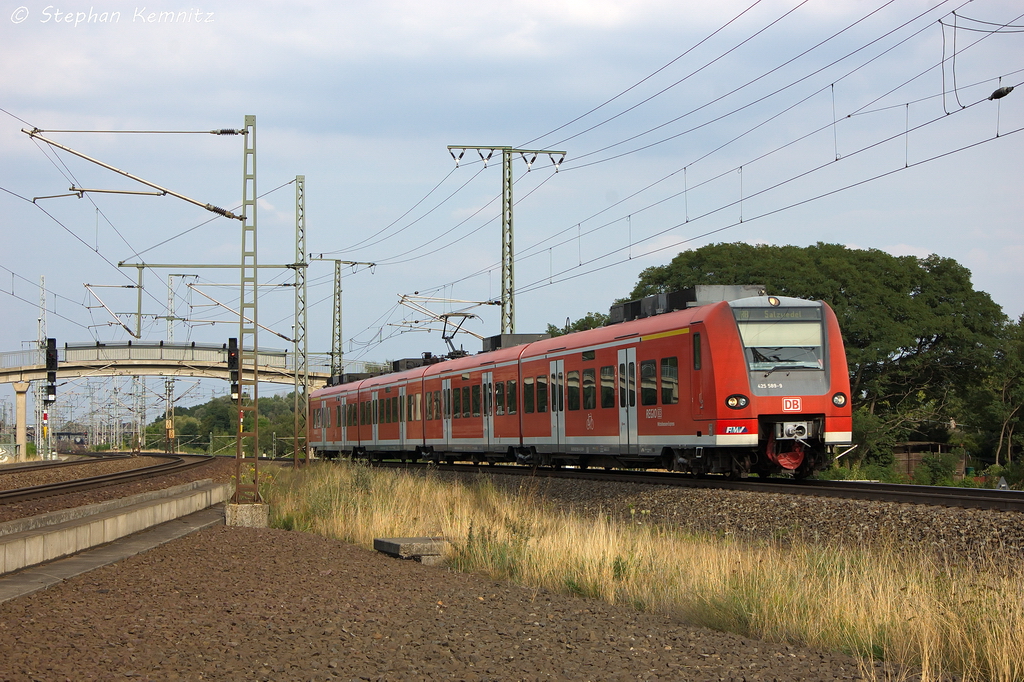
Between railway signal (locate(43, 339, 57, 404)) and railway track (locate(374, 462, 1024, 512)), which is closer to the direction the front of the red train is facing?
the railway track

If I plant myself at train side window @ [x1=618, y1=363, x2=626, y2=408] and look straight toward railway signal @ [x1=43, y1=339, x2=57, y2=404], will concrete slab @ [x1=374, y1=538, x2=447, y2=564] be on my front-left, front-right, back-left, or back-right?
back-left

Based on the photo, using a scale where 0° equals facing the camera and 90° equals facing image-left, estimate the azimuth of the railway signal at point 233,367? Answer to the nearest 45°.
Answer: approximately 0°

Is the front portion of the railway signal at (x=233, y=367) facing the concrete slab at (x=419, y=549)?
yes

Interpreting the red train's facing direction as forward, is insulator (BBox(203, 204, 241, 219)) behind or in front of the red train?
behind

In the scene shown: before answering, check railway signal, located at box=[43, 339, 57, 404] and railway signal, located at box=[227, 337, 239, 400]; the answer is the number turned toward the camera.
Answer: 2

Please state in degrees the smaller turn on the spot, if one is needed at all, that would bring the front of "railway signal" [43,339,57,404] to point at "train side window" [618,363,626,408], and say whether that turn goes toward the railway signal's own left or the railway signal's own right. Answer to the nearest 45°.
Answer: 0° — it already faces it
